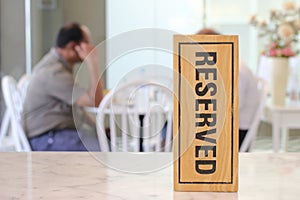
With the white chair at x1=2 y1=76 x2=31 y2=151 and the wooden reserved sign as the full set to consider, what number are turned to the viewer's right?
1

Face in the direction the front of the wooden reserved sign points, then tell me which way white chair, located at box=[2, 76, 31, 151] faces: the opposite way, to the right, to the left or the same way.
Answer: to the left

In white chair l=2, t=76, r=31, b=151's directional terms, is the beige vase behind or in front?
in front

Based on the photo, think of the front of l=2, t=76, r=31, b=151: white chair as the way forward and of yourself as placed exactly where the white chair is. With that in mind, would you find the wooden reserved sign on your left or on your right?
on your right

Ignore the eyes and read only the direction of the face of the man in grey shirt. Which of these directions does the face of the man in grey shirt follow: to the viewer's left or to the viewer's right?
to the viewer's right

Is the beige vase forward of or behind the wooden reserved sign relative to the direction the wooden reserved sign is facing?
behind

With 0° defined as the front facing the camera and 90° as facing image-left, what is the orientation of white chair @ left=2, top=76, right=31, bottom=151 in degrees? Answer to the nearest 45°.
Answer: approximately 270°

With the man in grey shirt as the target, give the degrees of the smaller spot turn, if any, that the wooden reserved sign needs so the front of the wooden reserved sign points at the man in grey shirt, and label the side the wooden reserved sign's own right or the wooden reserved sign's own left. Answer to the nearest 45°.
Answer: approximately 180°
